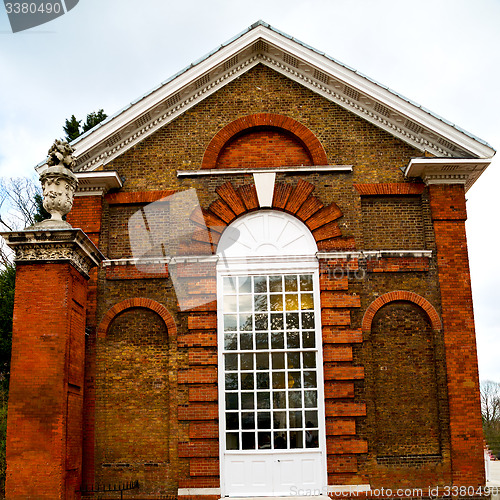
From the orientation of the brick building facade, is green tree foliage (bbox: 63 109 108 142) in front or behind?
behind

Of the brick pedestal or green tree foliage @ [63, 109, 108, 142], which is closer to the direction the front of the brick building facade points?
the brick pedestal

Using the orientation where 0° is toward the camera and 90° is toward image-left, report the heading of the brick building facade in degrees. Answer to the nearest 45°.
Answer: approximately 0°

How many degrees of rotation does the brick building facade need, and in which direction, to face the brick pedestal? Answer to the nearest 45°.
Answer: approximately 45° to its right
